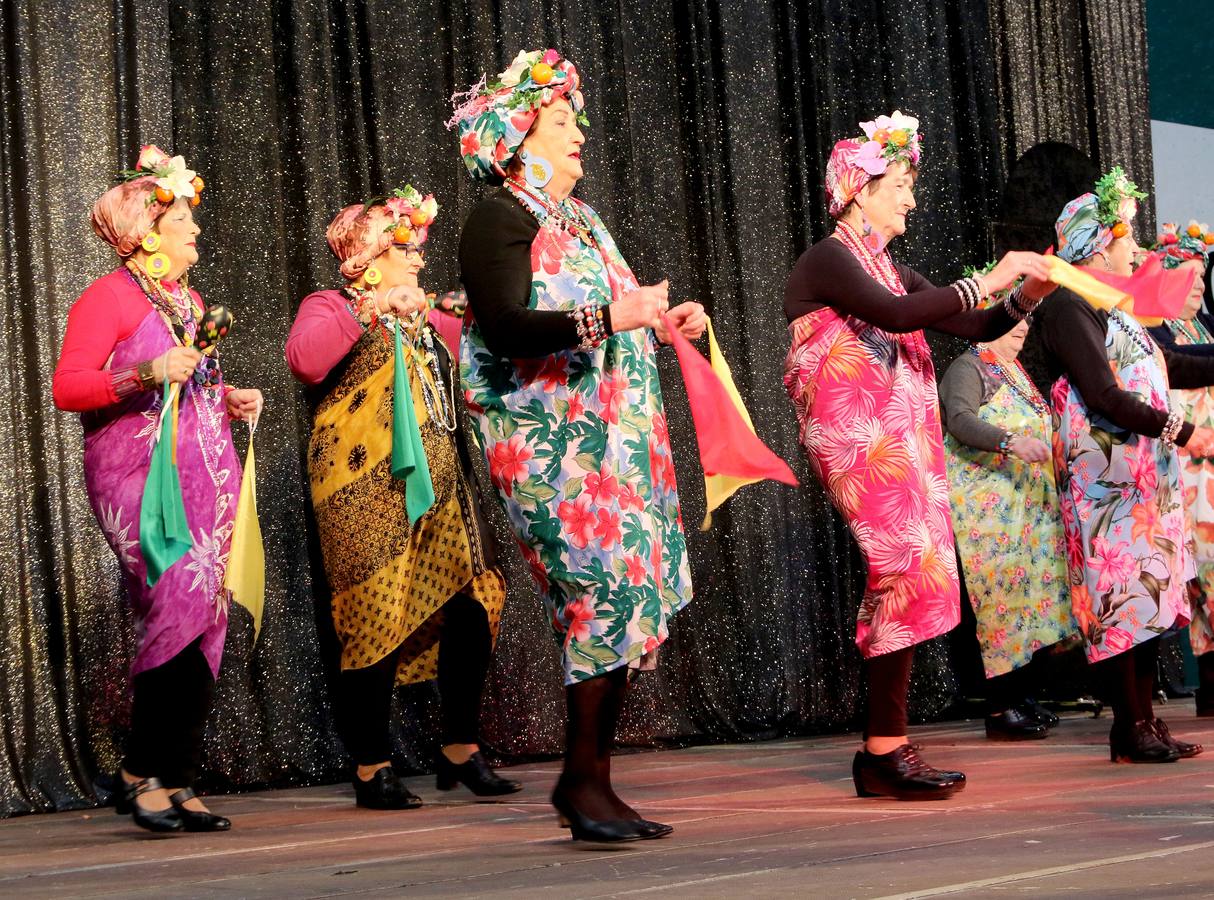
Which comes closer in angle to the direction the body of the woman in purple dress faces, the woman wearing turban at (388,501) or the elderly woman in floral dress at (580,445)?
the elderly woman in floral dress

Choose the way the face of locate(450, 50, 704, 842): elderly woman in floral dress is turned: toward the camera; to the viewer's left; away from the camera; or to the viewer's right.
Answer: to the viewer's right

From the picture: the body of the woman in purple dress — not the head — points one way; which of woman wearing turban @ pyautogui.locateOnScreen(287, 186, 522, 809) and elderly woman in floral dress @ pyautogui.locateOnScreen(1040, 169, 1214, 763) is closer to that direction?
the elderly woman in floral dress

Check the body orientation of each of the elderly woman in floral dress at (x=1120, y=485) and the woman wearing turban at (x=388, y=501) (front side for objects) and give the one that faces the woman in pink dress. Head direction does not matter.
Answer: the woman wearing turban

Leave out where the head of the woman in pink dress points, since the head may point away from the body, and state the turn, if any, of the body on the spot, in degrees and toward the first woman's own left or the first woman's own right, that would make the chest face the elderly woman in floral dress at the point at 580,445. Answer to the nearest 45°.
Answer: approximately 135° to the first woman's own right

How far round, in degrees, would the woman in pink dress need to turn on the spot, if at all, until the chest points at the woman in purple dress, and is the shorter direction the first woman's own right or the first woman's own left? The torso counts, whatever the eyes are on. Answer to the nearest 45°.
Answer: approximately 180°

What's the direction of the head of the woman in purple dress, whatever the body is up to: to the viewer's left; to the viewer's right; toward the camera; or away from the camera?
to the viewer's right

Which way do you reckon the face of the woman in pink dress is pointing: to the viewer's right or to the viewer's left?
to the viewer's right

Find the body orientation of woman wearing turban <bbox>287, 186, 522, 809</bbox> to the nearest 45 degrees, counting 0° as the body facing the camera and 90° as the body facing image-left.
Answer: approximately 315°

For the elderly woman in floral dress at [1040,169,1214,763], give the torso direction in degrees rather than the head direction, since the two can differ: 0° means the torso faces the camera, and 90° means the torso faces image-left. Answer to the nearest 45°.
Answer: approximately 270°

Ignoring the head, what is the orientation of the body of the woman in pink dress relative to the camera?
to the viewer's right

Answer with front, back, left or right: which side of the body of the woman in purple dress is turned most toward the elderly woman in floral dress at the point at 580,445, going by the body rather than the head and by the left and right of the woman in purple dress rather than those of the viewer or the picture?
front
